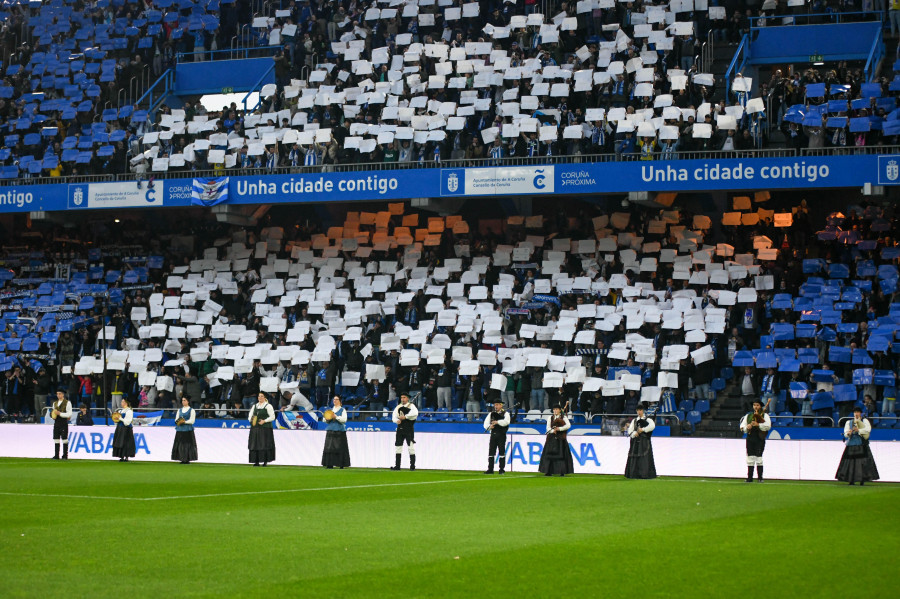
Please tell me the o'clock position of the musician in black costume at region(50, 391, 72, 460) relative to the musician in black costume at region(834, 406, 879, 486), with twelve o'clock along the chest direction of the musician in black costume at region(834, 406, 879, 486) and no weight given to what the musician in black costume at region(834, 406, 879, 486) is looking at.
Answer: the musician in black costume at region(50, 391, 72, 460) is roughly at 3 o'clock from the musician in black costume at region(834, 406, 879, 486).

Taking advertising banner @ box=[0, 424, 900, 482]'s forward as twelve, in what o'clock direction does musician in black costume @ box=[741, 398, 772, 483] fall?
The musician in black costume is roughly at 10 o'clock from the advertising banner.

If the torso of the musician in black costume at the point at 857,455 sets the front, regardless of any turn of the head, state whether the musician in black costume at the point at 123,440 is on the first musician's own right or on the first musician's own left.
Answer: on the first musician's own right

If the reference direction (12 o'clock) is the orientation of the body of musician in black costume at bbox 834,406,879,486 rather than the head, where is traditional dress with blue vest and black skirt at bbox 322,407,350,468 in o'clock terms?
The traditional dress with blue vest and black skirt is roughly at 3 o'clock from the musician in black costume.

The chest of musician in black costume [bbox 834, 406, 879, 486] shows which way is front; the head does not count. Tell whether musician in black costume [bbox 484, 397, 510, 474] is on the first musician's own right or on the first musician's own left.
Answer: on the first musician's own right
